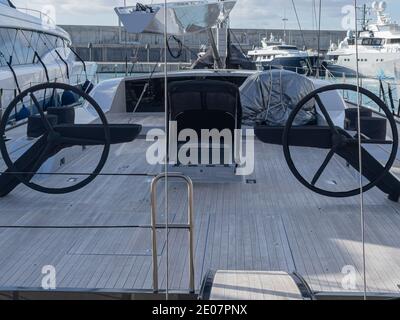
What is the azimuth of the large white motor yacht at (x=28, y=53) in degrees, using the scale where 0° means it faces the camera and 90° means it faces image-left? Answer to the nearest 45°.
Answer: approximately 225°

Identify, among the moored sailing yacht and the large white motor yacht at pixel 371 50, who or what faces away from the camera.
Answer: the moored sailing yacht

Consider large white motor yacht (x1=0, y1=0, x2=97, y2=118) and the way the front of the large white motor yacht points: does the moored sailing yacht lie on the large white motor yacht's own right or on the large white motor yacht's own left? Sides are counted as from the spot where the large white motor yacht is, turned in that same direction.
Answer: on the large white motor yacht's own right

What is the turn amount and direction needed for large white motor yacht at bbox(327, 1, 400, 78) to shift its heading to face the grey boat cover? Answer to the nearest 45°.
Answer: approximately 45° to its left

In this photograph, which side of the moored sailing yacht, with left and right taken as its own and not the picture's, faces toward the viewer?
back

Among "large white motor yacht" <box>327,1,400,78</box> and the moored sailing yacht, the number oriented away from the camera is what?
1

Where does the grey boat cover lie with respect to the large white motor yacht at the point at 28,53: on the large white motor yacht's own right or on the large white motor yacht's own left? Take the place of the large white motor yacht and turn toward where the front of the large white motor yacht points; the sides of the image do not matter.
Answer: on the large white motor yacht's own right

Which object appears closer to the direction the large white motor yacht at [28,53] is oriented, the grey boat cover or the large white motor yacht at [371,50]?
the large white motor yacht

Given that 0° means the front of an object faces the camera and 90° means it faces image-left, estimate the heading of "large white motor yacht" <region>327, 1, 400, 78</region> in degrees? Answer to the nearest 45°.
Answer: approximately 45°
